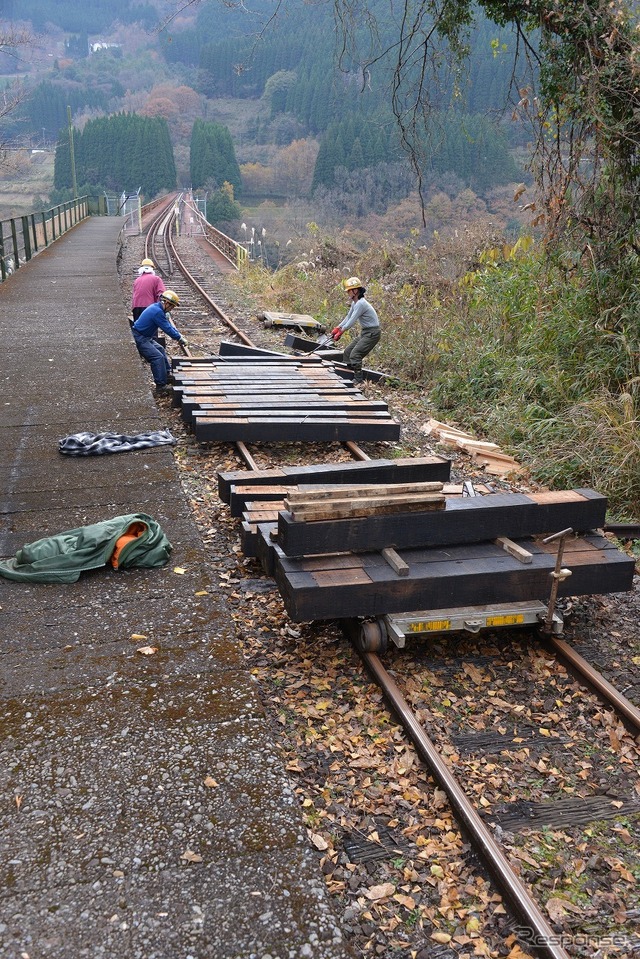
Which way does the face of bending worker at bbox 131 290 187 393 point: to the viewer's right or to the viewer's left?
to the viewer's right

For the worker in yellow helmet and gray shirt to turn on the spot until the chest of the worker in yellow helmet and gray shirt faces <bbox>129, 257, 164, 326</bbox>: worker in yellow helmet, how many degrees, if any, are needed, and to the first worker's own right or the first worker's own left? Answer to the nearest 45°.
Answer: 0° — they already face them

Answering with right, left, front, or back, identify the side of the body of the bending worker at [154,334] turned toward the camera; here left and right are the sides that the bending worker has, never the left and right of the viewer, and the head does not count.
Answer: right
